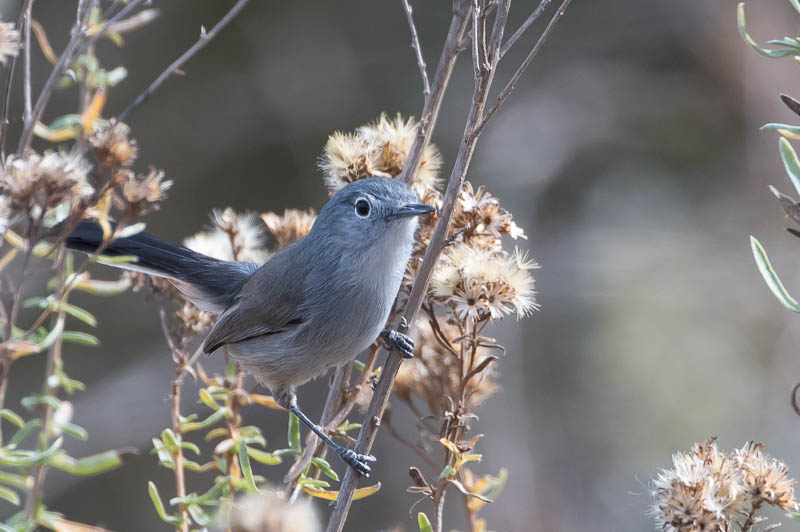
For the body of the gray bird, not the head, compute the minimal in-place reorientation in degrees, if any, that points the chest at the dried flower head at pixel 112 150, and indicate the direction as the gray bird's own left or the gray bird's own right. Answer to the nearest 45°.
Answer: approximately 135° to the gray bird's own right

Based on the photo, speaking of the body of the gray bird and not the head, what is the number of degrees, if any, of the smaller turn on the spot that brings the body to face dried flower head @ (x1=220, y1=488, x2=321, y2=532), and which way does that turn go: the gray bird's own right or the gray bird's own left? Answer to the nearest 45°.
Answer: approximately 90° to the gray bird's own right

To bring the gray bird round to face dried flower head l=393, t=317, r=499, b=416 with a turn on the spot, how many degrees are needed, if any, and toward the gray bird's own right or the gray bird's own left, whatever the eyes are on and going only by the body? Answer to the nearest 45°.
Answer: approximately 45° to the gray bird's own left

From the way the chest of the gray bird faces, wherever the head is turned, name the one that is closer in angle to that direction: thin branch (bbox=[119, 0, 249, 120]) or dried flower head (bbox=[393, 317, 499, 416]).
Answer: the dried flower head

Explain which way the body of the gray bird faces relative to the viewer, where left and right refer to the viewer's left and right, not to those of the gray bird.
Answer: facing to the right of the viewer

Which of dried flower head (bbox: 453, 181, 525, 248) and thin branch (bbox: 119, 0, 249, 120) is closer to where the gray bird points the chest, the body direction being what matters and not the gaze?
the dried flower head

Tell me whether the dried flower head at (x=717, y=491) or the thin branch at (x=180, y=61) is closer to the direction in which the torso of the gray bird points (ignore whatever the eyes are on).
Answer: the dried flower head
